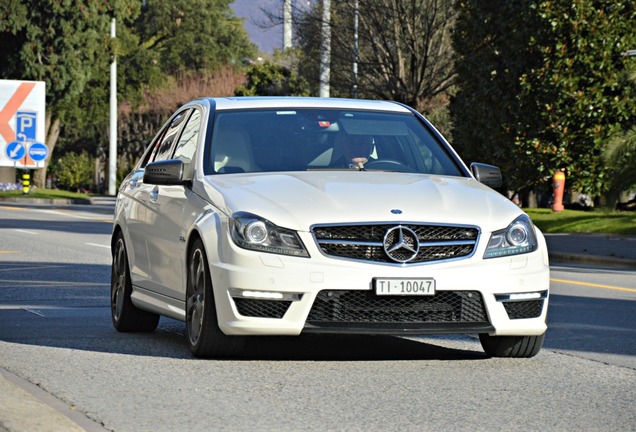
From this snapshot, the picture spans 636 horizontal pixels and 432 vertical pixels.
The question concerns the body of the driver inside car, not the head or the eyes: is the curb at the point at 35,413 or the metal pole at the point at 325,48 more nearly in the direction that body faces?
the curb

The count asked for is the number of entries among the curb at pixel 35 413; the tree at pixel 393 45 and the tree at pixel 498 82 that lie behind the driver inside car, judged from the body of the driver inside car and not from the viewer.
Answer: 2

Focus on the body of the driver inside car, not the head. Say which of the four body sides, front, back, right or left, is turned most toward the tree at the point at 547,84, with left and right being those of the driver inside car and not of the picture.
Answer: back

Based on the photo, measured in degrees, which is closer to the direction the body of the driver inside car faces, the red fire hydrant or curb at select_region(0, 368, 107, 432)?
the curb

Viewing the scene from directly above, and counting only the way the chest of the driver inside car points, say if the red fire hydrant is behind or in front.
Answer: behind

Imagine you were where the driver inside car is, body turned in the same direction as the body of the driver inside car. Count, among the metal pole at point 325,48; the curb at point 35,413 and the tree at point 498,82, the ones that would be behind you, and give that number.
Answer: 2

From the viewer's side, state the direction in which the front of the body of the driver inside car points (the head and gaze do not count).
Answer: toward the camera

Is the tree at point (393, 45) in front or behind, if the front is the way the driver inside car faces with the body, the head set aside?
behind

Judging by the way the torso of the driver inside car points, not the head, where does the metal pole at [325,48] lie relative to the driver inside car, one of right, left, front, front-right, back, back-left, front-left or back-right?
back
